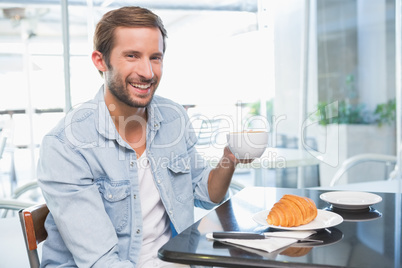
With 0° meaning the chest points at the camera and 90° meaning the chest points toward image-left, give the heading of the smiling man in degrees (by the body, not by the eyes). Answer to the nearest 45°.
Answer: approximately 315°

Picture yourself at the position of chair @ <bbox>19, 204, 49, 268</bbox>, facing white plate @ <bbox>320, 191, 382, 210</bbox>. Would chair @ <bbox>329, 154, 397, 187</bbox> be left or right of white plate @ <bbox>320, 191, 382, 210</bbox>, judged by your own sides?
left

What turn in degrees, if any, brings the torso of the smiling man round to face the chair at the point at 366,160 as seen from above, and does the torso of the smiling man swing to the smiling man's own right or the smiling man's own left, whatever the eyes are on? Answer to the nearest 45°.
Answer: approximately 90° to the smiling man's own left

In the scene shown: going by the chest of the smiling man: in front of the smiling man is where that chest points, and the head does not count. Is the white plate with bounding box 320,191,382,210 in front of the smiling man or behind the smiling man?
in front

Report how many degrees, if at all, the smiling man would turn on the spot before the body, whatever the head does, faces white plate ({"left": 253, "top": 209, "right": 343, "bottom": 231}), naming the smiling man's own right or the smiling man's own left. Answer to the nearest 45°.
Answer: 0° — they already face it
